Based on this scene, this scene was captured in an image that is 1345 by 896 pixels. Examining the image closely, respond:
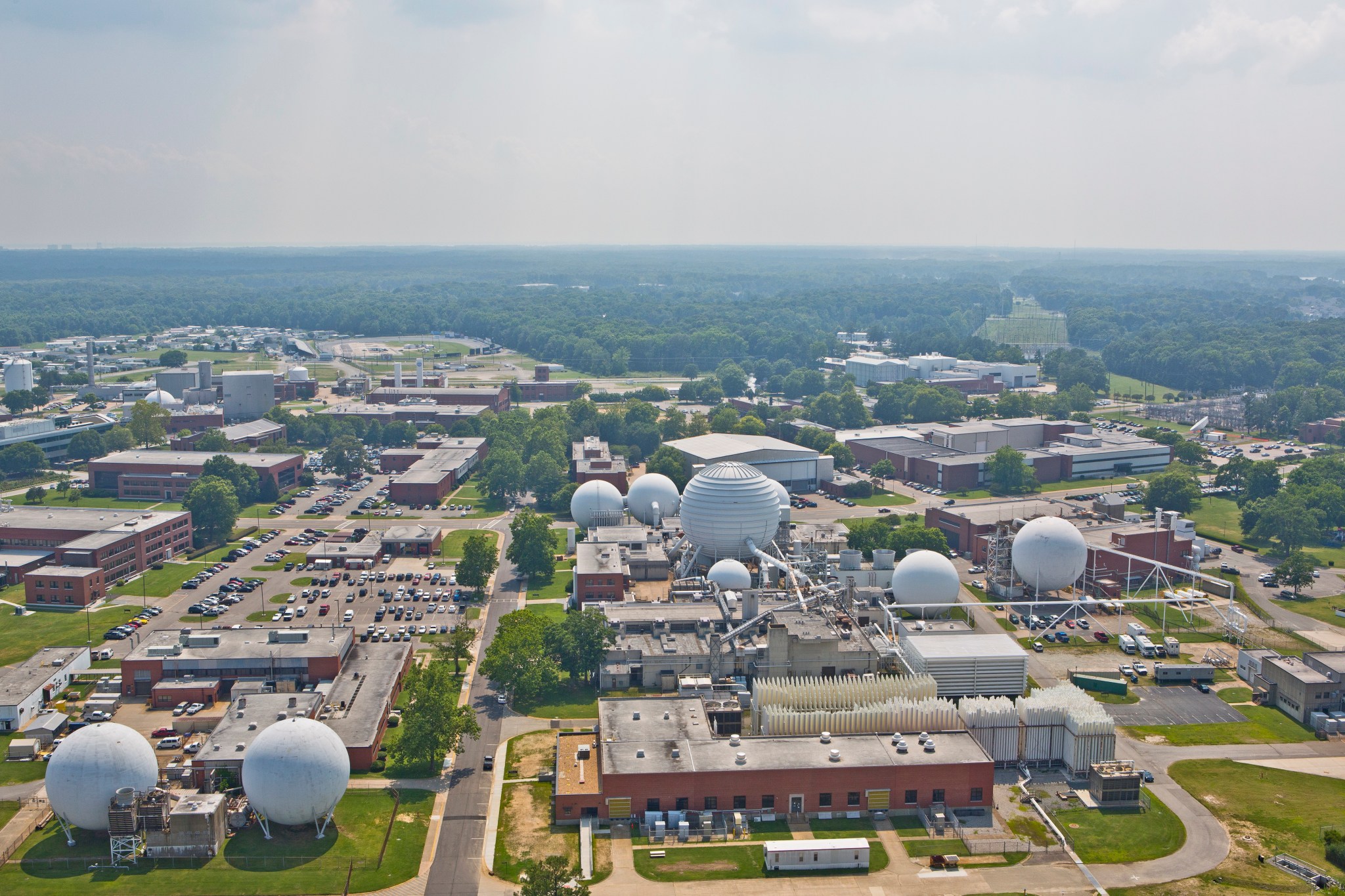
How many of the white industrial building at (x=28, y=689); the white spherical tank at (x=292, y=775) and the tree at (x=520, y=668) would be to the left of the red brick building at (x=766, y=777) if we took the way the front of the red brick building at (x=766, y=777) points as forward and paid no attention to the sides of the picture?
0

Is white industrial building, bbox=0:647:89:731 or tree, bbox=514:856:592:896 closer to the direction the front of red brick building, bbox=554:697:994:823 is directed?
the tree

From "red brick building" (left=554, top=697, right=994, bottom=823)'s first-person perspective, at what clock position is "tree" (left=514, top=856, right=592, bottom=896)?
The tree is roughly at 1 o'clock from the red brick building.

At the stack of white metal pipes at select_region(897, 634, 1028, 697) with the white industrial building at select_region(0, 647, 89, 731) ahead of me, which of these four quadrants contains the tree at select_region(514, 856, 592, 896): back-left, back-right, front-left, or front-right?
front-left

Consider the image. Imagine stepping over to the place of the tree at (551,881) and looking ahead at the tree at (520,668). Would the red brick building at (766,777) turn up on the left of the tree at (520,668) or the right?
right

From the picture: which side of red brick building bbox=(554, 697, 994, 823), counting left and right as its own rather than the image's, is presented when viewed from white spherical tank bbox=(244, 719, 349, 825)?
right

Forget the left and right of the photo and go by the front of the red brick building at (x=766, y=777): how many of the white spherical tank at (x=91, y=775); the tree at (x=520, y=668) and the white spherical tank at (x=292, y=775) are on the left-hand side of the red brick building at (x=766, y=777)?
0

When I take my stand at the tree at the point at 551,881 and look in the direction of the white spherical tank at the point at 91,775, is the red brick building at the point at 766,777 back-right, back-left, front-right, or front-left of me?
back-right

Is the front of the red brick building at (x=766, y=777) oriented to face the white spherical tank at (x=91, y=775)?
no

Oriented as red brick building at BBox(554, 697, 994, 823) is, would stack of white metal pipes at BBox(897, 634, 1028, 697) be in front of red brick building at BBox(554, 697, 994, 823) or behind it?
behind

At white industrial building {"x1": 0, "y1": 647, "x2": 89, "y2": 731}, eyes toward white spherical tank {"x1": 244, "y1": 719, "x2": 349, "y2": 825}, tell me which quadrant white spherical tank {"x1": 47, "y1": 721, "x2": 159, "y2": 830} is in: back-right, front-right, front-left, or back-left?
front-right

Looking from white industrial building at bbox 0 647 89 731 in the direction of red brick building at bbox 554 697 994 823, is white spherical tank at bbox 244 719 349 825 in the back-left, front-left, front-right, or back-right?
front-right

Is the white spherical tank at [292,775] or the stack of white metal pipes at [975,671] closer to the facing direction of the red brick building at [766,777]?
the white spherical tank

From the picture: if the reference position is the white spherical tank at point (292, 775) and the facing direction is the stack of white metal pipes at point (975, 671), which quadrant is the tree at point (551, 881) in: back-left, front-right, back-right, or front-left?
front-right

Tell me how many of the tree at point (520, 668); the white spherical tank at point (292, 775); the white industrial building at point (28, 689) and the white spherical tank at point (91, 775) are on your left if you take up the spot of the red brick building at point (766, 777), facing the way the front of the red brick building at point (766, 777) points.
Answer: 0

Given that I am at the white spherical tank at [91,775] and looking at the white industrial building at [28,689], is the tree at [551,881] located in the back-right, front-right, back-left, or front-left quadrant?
back-right

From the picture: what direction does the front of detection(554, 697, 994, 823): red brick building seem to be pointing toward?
toward the camera

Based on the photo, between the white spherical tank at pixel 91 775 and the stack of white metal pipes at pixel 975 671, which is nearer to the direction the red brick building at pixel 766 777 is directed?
the white spherical tank
